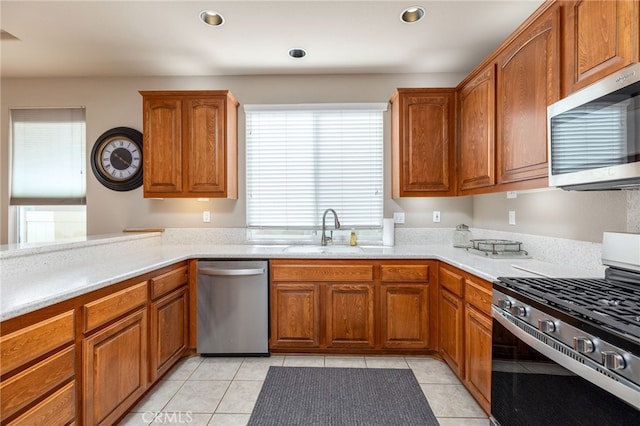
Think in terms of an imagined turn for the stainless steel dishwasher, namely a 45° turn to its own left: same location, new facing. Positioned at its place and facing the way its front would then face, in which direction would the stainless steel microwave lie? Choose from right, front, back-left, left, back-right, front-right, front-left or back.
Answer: front

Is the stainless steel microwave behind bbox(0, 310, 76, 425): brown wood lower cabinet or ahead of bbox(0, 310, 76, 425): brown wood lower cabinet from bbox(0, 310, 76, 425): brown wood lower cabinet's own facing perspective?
ahead

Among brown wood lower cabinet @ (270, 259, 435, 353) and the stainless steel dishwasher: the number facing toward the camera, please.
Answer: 2

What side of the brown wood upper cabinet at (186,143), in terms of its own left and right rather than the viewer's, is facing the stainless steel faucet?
left

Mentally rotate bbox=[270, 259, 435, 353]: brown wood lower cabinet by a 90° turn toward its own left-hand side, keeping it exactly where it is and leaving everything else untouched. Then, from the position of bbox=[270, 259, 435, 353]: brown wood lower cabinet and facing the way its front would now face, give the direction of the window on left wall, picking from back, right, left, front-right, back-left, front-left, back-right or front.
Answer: back

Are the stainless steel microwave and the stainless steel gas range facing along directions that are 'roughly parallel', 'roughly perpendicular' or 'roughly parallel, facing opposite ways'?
roughly parallel

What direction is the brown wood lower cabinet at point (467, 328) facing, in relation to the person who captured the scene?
facing the viewer and to the left of the viewer

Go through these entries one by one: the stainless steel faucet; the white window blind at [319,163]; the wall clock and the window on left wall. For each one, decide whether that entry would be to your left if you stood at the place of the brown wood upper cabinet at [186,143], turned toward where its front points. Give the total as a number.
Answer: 2

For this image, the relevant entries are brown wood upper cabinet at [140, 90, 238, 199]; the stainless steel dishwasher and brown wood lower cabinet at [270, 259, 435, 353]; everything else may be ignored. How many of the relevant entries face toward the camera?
3

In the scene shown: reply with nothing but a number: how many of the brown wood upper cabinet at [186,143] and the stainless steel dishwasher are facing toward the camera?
2

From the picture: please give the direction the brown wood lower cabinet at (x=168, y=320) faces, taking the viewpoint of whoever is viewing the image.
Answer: facing the viewer and to the right of the viewer

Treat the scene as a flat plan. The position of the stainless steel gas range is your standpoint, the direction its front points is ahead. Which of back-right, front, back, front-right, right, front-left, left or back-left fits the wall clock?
front-right

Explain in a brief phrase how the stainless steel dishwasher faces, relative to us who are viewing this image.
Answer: facing the viewer
